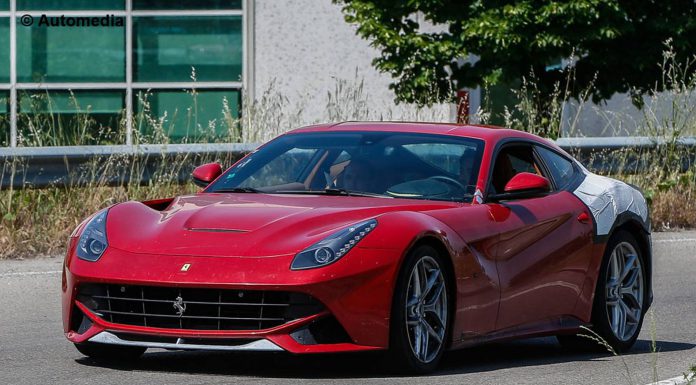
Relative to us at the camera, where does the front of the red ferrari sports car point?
facing the viewer and to the left of the viewer
